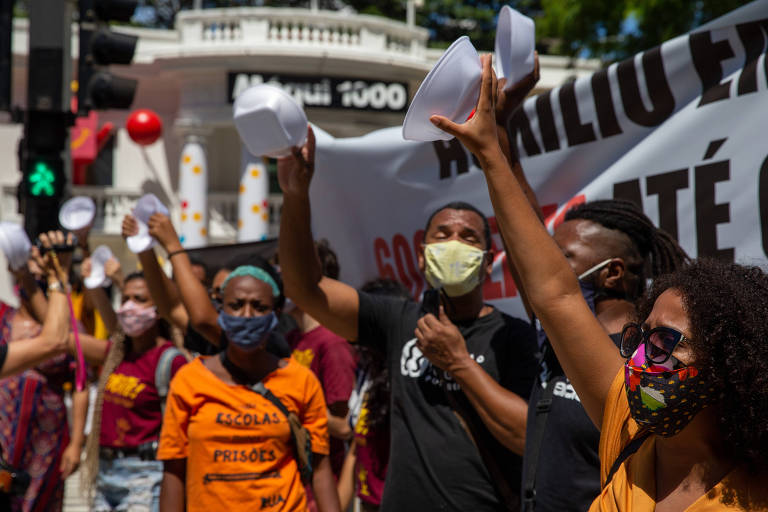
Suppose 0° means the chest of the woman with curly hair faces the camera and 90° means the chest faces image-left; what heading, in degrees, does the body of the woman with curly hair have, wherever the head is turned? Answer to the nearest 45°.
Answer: approximately 45°

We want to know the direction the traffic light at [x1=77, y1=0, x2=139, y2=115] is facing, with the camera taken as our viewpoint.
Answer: facing to the right of the viewer

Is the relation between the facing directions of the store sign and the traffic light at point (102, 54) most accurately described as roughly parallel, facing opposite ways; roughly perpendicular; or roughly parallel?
roughly perpendicular

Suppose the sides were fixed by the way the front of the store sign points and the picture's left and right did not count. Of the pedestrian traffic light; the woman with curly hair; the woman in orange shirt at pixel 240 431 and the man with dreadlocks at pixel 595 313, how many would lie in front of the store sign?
4

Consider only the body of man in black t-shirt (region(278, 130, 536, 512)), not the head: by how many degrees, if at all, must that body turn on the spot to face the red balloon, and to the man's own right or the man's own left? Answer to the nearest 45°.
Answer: approximately 180°

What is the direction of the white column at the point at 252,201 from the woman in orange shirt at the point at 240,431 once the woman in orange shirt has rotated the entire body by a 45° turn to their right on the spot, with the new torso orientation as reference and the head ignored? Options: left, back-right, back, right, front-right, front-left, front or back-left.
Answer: back-right

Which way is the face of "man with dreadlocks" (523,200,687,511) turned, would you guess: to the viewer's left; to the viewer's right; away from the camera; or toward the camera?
to the viewer's left

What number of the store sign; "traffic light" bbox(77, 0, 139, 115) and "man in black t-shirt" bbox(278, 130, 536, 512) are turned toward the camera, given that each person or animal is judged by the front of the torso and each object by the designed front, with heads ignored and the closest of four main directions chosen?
2

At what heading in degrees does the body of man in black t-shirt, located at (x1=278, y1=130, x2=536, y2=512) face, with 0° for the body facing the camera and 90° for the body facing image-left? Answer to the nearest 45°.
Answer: approximately 0°

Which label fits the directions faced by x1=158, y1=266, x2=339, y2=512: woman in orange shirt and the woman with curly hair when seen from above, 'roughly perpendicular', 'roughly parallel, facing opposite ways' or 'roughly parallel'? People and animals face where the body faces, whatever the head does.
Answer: roughly perpendicular

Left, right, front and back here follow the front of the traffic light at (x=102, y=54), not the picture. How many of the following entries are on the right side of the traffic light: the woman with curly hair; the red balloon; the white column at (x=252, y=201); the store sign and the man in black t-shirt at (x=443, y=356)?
2
